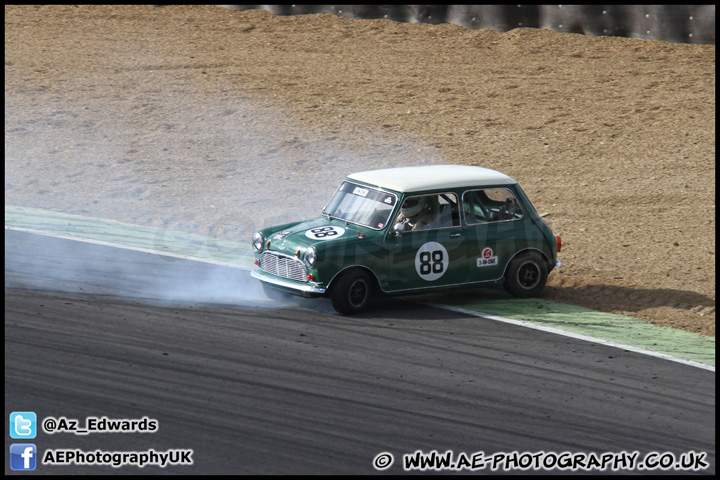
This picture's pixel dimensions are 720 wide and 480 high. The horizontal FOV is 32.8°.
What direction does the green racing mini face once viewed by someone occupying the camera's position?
facing the viewer and to the left of the viewer
